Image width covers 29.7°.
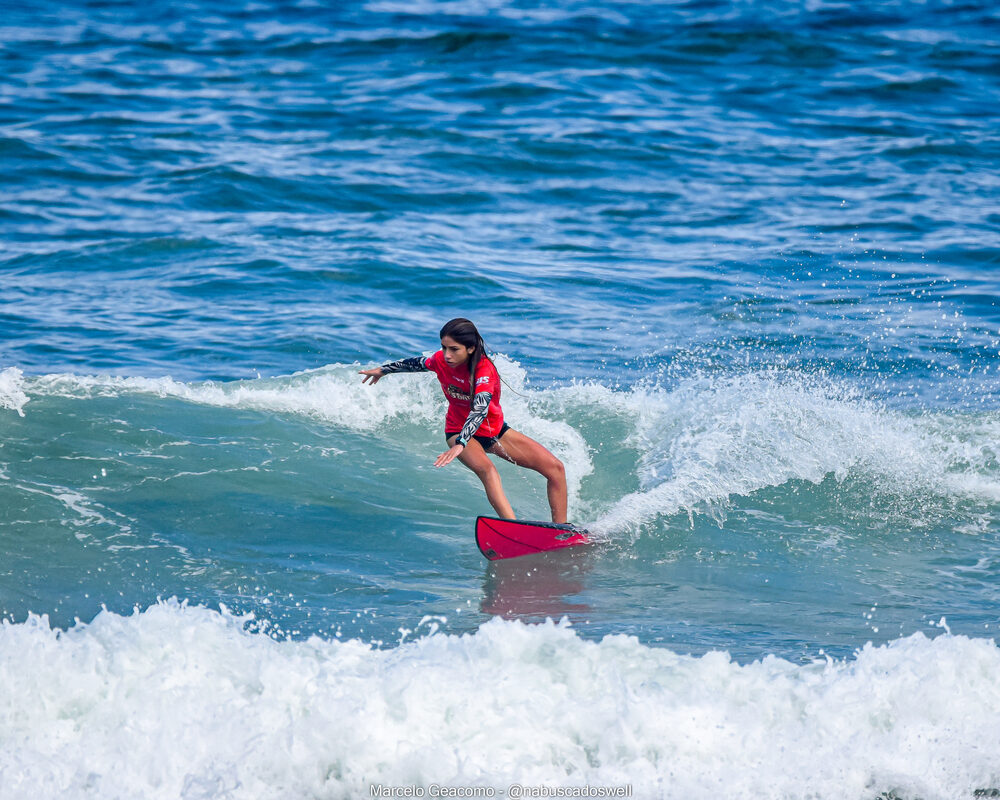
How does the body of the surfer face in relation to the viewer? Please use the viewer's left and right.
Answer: facing the viewer and to the left of the viewer
